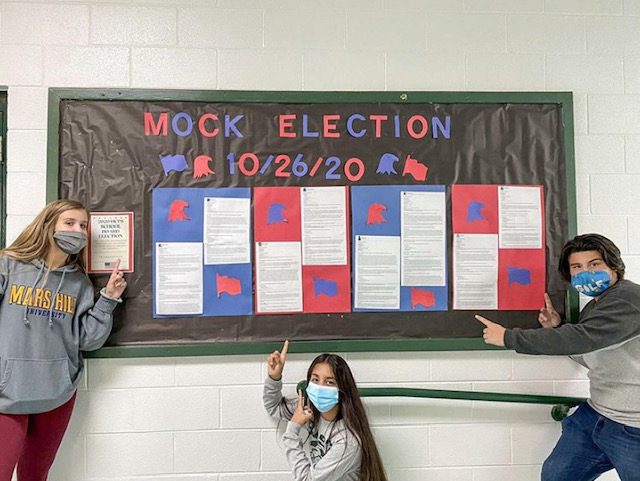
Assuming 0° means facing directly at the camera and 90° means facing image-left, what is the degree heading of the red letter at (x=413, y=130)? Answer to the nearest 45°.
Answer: approximately 0°

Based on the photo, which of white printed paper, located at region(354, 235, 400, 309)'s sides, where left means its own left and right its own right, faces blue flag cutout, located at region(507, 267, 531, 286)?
left

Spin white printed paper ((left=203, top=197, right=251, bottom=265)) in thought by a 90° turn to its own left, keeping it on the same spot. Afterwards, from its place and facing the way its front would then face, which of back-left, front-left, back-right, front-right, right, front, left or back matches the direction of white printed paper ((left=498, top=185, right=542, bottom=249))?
front

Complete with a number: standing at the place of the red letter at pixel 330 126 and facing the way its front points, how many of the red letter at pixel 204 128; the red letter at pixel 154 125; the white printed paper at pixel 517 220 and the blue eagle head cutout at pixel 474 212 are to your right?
2

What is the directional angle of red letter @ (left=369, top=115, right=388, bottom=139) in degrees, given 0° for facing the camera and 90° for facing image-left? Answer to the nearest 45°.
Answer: approximately 0°

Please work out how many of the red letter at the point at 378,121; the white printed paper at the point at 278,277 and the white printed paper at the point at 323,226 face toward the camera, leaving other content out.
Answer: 3
